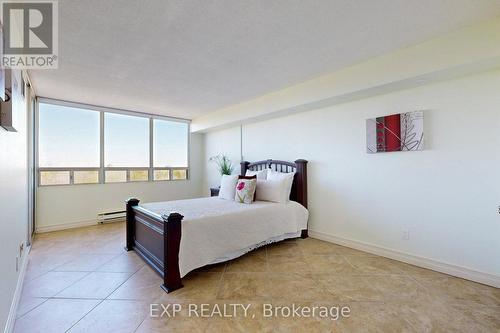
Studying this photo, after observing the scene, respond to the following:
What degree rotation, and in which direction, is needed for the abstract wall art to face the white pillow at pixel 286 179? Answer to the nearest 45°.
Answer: approximately 45° to its right

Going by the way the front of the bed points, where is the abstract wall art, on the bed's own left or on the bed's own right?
on the bed's own left

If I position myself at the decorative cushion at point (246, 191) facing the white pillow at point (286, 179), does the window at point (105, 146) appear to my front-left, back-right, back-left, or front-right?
back-left

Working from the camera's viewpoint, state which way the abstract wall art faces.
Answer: facing the viewer and to the left of the viewer

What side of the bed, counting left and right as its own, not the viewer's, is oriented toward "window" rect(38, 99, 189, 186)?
right

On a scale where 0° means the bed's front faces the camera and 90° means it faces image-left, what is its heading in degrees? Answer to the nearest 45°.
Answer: approximately 45°

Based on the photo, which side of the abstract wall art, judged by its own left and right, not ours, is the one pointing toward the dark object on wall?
front

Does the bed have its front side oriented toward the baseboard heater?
no

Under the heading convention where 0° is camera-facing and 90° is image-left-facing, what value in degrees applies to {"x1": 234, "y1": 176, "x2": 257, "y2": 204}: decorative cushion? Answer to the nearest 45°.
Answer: approximately 45°

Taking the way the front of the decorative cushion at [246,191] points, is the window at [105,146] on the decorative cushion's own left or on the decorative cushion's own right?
on the decorative cushion's own right

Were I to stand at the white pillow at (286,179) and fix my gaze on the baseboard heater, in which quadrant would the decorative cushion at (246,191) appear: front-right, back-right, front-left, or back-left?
front-left

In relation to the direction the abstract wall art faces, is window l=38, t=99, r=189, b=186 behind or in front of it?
in front
